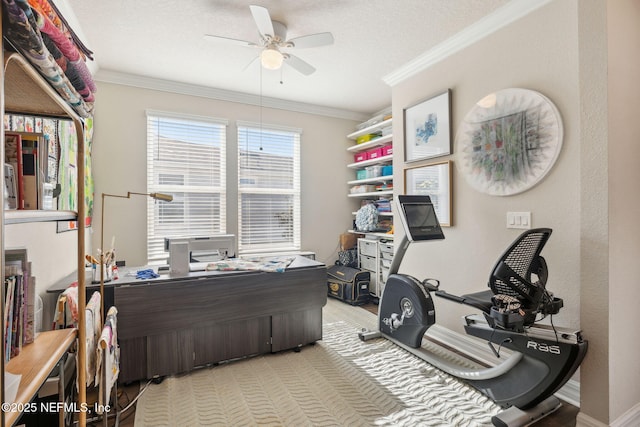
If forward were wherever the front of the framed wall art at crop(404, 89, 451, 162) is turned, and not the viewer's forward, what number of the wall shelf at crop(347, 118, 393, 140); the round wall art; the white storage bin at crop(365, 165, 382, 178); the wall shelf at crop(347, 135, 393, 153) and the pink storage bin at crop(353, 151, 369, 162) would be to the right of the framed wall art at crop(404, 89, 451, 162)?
4

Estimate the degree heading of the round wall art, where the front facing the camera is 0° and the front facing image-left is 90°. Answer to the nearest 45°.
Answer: approximately 45°

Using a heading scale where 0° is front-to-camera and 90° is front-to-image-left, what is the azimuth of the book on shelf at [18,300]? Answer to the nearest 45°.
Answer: approximately 315°

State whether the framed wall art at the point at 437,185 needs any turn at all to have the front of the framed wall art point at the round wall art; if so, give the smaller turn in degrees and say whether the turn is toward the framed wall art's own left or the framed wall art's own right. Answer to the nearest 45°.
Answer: approximately 90° to the framed wall art's own left

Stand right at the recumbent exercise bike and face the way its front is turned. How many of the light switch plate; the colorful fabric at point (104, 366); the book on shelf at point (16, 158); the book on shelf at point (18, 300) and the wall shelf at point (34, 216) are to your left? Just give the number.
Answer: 4

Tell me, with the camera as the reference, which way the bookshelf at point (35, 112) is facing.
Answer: facing to the right of the viewer

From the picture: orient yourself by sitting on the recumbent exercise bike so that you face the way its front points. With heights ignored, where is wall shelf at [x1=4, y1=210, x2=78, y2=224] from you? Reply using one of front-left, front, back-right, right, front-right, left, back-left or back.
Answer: left

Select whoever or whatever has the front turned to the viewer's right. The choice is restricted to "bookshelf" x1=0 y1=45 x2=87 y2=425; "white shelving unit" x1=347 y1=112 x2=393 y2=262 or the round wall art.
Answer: the bookshelf

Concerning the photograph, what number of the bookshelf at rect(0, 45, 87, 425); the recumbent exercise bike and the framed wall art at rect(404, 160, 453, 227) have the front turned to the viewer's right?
1

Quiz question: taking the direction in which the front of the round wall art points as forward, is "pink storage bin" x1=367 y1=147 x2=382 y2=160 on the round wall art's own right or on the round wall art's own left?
on the round wall art's own right

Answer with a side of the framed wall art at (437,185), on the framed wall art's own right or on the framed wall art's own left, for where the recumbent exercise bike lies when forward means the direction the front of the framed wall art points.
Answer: on the framed wall art's own left

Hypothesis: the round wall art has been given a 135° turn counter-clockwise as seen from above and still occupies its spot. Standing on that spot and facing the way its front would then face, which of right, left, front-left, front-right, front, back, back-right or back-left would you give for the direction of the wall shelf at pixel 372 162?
back-left

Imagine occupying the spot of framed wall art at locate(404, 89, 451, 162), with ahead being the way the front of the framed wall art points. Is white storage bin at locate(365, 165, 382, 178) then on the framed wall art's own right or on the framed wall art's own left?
on the framed wall art's own right

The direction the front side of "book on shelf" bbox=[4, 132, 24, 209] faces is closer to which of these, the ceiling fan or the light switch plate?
the light switch plate

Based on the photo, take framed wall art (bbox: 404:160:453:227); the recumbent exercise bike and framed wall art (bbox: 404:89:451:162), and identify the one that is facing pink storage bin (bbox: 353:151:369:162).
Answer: the recumbent exercise bike

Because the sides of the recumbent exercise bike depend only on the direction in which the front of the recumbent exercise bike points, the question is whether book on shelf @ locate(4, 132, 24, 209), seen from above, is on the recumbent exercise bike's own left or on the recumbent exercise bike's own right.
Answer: on the recumbent exercise bike's own left
